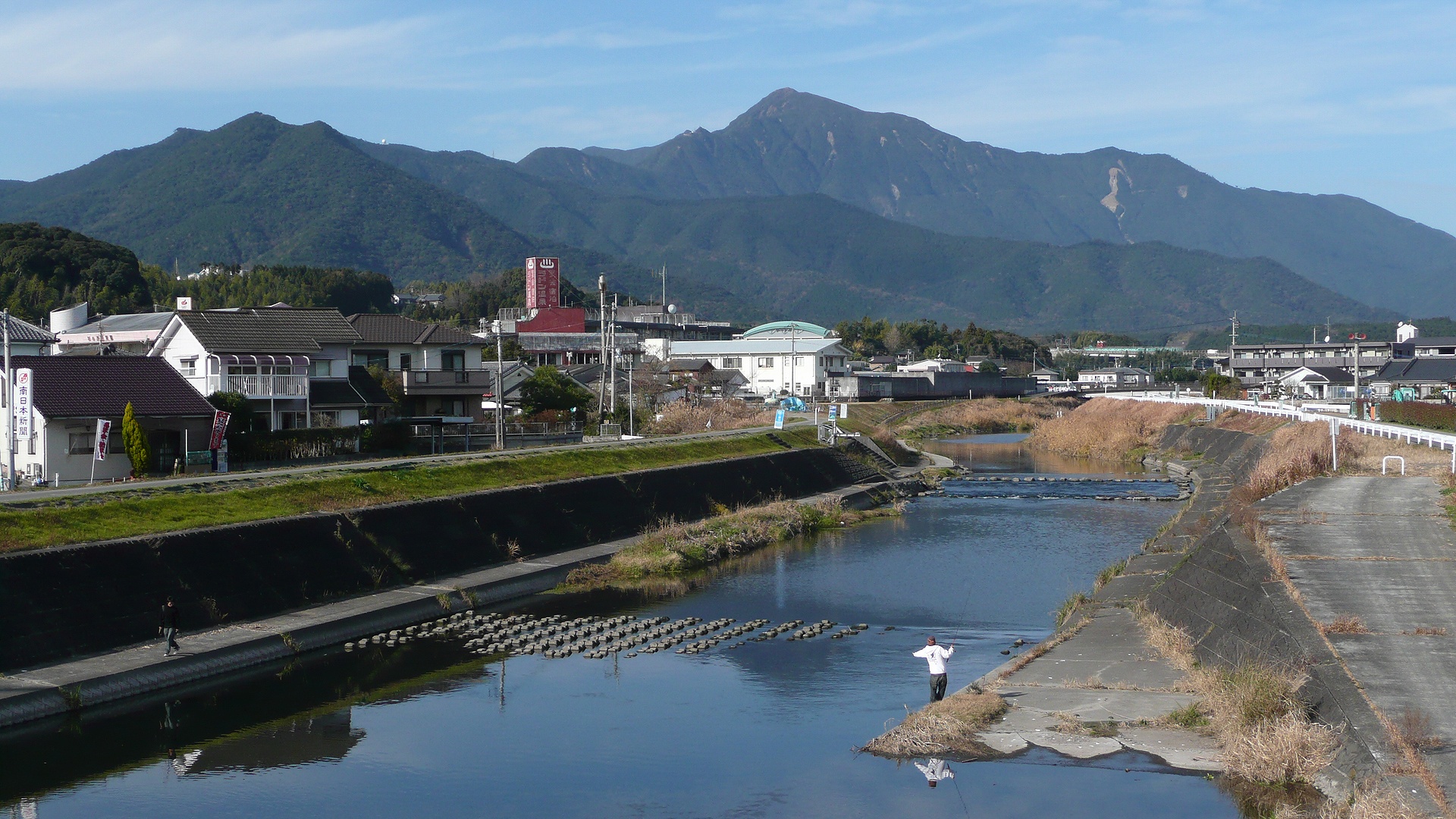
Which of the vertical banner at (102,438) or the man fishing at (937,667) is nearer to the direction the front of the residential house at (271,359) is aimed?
the man fishing

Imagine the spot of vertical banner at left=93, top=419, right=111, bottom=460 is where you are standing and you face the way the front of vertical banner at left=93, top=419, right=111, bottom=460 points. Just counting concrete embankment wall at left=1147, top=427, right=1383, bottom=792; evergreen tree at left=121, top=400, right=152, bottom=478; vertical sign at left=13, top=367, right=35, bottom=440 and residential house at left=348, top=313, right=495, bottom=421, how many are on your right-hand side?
1

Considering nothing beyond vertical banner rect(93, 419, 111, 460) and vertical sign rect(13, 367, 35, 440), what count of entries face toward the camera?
2

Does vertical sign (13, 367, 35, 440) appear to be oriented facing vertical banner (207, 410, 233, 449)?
no

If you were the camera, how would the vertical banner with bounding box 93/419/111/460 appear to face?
facing the viewer

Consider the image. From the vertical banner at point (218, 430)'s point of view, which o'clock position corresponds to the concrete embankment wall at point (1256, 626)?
The concrete embankment wall is roughly at 11 o'clock from the vertical banner.

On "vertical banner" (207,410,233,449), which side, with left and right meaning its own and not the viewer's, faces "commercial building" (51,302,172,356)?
back

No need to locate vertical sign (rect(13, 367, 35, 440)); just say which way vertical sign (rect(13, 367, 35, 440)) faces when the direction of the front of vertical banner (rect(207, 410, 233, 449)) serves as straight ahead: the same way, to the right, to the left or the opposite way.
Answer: the same way

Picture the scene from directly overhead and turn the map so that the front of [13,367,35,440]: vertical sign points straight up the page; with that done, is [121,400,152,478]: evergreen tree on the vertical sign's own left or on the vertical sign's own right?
on the vertical sign's own left

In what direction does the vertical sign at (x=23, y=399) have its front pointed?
toward the camera

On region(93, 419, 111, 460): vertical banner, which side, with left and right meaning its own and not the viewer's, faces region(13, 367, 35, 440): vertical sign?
right

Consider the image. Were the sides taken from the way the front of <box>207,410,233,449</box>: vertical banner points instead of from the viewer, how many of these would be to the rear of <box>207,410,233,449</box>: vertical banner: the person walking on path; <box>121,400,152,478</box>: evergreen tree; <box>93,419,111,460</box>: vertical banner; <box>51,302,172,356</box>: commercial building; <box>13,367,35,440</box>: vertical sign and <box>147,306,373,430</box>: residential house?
2

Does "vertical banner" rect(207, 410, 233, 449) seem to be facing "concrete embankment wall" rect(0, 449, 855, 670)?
yes

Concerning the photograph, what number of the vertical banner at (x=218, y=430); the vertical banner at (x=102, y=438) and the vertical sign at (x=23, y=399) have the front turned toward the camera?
3

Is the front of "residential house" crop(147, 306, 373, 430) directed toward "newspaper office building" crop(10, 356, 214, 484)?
no

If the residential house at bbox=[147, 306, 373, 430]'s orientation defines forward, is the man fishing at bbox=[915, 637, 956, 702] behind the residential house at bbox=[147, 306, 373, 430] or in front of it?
in front

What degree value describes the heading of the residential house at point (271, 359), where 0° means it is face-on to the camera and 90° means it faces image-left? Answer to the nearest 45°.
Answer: approximately 315°

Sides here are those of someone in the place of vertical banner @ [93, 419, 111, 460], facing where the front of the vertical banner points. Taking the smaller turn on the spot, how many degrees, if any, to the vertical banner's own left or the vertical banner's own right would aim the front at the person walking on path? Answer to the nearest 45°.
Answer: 0° — it already faces them
